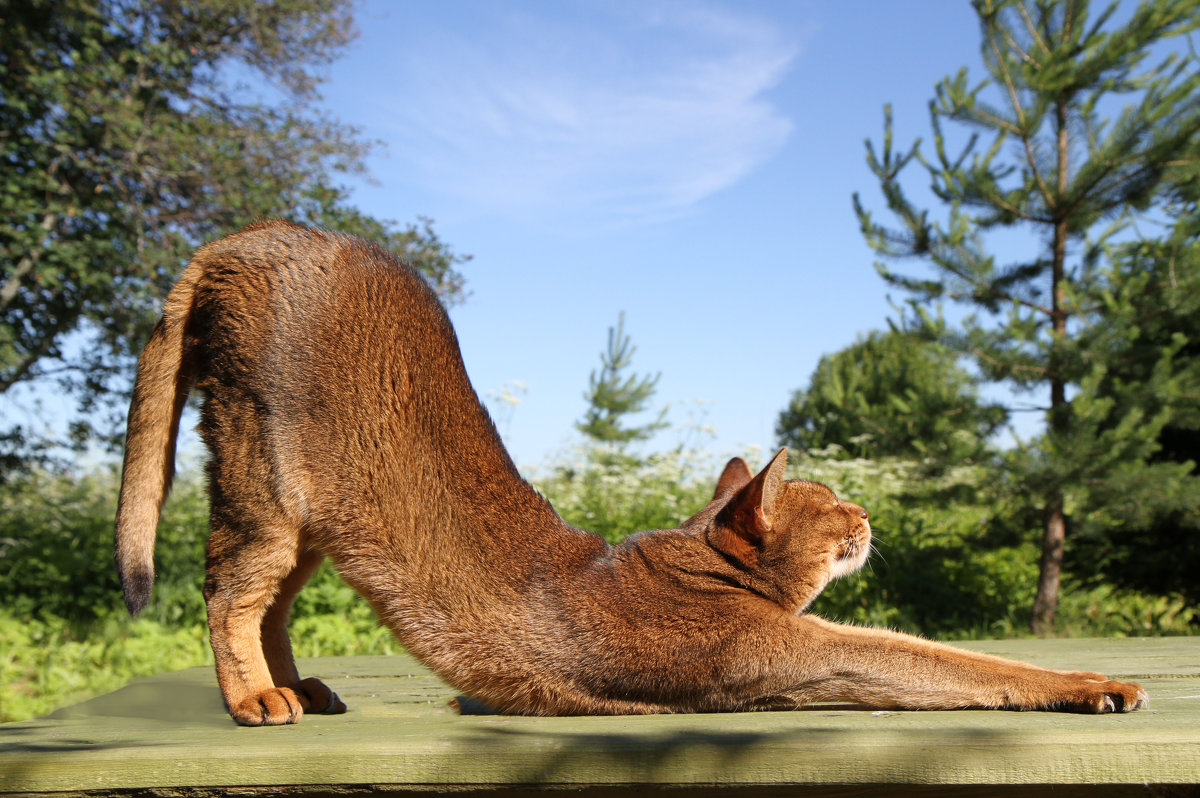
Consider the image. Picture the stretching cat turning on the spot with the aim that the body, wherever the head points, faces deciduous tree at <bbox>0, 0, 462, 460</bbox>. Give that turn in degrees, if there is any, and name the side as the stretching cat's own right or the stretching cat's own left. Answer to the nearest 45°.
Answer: approximately 135° to the stretching cat's own left

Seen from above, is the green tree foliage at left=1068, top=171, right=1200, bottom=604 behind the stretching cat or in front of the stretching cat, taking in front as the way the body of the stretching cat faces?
in front

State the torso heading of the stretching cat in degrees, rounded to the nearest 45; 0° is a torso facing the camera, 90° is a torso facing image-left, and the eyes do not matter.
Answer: approximately 270°

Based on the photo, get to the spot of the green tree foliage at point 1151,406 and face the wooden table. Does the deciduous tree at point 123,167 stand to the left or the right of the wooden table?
right

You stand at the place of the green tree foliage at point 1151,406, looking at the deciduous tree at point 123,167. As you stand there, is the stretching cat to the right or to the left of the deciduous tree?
left
